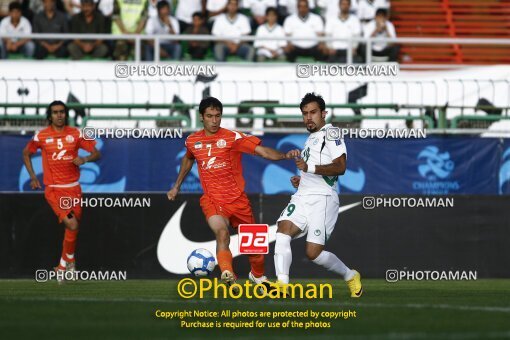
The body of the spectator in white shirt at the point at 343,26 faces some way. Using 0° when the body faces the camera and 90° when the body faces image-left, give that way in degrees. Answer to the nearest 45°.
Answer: approximately 0°

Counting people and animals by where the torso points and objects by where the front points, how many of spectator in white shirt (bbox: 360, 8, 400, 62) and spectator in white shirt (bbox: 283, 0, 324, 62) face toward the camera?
2

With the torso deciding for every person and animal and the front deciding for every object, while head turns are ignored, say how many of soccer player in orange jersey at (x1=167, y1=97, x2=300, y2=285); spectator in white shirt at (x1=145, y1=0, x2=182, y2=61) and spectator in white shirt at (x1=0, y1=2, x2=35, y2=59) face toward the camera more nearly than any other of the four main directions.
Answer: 3

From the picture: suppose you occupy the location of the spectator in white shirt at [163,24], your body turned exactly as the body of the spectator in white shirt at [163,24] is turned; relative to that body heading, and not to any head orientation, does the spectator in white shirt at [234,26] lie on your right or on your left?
on your left

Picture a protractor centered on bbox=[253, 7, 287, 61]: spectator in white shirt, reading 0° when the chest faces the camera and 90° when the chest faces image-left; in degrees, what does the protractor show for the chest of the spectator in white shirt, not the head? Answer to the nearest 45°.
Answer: approximately 0°

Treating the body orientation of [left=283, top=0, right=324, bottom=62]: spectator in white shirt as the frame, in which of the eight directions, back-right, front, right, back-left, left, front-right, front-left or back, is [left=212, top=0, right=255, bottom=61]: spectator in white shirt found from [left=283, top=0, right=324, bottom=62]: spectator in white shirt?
right

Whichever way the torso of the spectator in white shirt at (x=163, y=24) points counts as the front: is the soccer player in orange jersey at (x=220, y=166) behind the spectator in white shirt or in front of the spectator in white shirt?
in front

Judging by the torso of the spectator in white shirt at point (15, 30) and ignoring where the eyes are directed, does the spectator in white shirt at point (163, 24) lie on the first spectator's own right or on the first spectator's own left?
on the first spectator's own left

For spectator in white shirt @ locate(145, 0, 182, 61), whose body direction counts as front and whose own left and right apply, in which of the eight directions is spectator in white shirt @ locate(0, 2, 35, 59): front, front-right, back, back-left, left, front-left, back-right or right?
right

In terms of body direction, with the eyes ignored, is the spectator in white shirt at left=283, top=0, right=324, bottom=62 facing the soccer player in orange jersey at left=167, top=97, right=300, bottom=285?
yes

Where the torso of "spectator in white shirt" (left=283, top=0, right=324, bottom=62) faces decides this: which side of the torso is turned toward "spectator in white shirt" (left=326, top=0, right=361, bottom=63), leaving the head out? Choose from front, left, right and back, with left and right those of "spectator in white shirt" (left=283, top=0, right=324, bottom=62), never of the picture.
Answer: left

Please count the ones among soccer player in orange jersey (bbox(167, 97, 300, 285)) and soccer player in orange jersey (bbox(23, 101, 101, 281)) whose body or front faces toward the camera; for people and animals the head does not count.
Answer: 2
